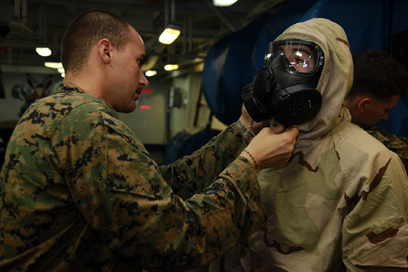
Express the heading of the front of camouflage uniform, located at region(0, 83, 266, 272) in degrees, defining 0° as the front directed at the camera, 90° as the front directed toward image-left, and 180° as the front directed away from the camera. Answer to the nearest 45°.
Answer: approximately 225°

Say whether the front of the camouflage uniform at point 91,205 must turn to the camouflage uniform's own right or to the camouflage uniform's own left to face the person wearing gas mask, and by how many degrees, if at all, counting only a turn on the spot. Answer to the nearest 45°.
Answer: approximately 45° to the camouflage uniform's own right

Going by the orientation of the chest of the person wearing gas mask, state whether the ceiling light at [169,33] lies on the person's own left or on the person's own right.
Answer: on the person's own right
